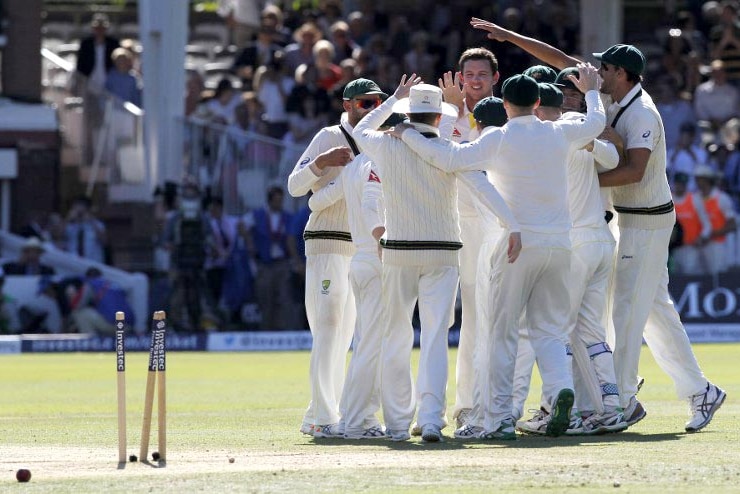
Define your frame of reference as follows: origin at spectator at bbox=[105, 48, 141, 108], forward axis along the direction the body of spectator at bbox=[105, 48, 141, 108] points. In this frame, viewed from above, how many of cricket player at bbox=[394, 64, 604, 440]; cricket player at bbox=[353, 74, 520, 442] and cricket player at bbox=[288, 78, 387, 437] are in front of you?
3

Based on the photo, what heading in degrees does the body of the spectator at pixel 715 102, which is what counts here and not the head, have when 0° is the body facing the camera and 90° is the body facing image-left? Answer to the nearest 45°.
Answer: approximately 0°

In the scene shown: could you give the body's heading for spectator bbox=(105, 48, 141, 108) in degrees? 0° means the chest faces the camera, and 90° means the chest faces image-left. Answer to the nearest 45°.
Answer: approximately 0°

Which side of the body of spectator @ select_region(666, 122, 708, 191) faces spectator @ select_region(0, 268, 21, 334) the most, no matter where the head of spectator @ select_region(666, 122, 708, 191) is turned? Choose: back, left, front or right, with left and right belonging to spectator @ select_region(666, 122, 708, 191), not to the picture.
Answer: right

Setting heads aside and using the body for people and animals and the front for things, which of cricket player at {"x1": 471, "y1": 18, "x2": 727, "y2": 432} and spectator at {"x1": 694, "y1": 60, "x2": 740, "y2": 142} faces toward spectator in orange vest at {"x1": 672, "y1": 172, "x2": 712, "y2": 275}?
the spectator

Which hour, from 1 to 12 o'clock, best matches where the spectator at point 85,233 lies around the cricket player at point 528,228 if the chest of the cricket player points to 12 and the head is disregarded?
The spectator is roughly at 11 o'clock from the cricket player.

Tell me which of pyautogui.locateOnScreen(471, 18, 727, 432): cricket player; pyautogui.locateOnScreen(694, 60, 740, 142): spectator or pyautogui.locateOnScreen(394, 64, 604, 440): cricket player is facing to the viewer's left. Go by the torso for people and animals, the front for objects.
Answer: pyautogui.locateOnScreen(471, 18, 727, 432): cricket player

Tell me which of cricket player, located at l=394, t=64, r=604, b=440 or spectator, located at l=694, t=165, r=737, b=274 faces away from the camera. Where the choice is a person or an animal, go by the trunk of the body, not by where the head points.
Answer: the cricket player

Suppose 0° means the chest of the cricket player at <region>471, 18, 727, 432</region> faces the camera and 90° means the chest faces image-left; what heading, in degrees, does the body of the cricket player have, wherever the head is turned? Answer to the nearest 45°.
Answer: approximately 90°

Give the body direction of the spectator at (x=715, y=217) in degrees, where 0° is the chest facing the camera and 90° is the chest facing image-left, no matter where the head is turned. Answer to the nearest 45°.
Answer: approximately 45°

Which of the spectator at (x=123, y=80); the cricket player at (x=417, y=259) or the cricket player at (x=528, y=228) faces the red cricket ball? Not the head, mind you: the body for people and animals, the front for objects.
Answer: the spectator

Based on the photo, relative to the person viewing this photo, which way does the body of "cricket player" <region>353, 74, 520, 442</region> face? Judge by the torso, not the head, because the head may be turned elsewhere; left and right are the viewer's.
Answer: facing away from the viewer
